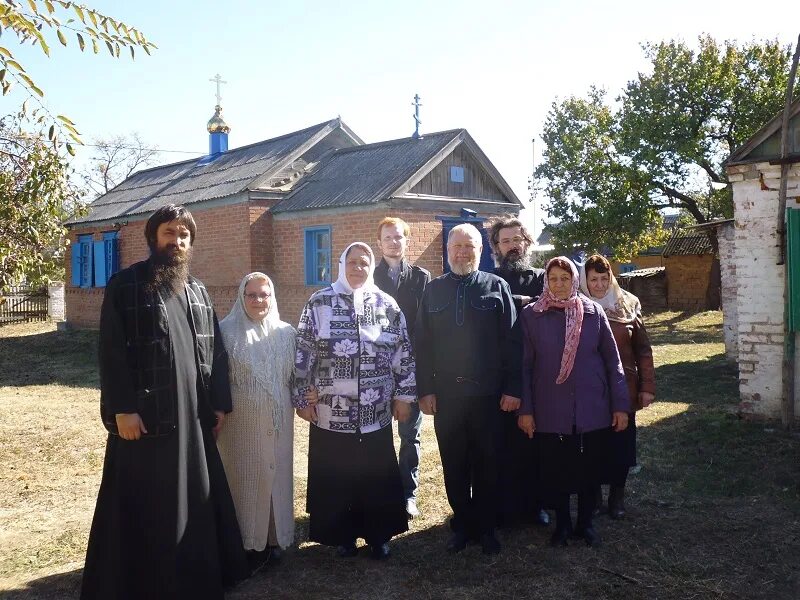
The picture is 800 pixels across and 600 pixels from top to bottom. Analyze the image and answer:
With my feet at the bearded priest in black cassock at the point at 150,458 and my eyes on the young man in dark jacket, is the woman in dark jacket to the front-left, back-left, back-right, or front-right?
front-right

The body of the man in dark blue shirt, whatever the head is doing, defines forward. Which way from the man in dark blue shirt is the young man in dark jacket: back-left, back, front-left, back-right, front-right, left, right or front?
back-right

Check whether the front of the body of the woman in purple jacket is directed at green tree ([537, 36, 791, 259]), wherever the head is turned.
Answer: no

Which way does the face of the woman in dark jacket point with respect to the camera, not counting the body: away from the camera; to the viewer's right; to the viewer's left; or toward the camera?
toward the camera

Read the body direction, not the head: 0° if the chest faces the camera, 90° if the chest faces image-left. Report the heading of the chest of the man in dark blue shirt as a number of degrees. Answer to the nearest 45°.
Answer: approximately 0°

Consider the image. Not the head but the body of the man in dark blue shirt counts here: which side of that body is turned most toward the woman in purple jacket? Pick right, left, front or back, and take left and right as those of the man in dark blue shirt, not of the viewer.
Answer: left

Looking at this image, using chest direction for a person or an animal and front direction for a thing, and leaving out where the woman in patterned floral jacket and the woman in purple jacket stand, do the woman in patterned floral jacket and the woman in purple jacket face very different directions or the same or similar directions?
same or similar directions

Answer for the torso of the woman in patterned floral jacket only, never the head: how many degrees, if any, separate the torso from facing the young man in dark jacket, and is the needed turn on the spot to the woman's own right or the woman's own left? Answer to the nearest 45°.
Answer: approximately 135° to the woman's own left

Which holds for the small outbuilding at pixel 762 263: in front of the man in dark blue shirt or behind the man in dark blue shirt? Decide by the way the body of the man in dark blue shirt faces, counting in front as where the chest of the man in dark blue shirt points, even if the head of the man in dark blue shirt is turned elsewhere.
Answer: behind

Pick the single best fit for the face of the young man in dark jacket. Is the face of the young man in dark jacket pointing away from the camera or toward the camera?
toward the camera

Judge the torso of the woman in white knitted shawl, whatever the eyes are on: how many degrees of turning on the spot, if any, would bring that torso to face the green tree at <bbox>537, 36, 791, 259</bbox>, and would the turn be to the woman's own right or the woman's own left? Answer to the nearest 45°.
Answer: approximately 135° to the woman's own left

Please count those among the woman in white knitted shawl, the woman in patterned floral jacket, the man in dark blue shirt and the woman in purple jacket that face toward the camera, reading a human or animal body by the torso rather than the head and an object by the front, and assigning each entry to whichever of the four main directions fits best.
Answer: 4

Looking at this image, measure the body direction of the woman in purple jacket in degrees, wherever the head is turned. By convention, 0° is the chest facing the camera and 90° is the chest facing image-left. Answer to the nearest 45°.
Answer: approximately 0°

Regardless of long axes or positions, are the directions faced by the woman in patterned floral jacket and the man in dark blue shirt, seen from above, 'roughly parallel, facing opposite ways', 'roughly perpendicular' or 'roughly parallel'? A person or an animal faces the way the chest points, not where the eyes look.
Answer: roughly parallel

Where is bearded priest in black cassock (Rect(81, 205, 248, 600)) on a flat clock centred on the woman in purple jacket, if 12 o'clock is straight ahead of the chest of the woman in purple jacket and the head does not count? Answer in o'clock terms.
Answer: The bearded priest in black cassock is roughly at 2 o'clock from the woman in purple jacket.

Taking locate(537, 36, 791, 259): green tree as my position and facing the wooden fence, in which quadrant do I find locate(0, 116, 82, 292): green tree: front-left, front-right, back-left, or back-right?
front-left

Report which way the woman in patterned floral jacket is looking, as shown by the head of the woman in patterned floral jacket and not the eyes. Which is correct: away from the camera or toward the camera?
toward the camera

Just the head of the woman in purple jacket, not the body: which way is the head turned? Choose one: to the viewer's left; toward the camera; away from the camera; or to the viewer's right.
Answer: toward the camera

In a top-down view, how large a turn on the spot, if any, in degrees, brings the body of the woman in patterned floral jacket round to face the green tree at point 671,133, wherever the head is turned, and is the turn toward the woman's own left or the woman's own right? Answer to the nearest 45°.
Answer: approximately 135° to the woman's own left

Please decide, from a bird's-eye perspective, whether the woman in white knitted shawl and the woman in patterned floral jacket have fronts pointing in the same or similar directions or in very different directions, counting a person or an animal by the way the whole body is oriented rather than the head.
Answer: same or similar directions

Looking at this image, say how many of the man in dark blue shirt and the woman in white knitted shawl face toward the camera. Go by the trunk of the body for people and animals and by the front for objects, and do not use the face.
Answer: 2

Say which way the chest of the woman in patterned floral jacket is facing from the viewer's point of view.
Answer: toward the camera
